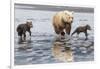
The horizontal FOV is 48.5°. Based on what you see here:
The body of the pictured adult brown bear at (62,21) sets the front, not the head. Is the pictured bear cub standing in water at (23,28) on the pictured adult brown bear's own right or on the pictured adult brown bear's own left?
on the adult brown bear's own right

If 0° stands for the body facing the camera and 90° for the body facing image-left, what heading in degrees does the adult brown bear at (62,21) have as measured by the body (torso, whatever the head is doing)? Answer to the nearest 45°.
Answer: approximately 315°
